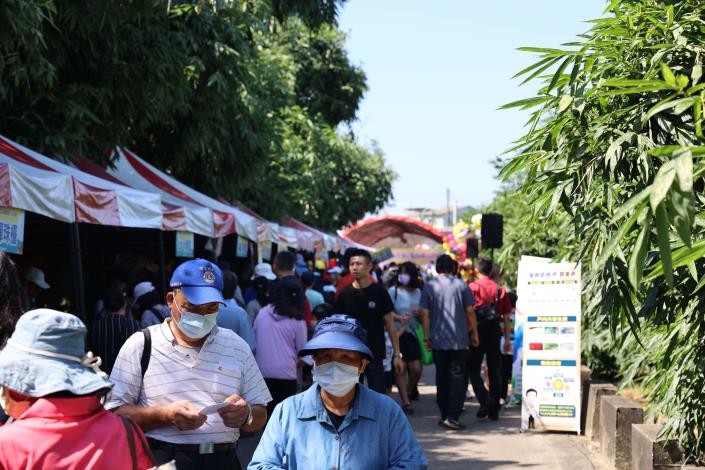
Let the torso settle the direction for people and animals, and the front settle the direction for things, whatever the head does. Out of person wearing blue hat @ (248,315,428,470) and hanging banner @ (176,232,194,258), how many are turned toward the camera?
2

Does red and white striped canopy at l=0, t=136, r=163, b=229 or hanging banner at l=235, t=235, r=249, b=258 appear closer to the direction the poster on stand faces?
the red and white striped canopy

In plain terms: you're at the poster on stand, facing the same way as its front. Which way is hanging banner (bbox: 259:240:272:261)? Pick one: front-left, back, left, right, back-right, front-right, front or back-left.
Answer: back-right

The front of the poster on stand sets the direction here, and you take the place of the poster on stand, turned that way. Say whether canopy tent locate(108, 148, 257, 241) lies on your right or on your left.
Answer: on your right

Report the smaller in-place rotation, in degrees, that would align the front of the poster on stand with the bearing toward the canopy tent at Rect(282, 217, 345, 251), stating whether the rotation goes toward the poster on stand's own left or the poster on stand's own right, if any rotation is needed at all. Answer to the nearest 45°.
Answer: approximately 135° to the poster on stand's own right

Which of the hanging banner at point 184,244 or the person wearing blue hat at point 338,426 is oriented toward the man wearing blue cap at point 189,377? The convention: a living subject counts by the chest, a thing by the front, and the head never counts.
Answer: the hanging banner

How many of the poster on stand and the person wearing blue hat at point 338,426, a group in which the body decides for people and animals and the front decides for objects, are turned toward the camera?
2

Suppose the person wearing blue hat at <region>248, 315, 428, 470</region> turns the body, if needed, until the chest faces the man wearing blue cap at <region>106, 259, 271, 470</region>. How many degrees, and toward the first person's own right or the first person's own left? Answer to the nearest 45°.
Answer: approximately 135° to the first person's own right
